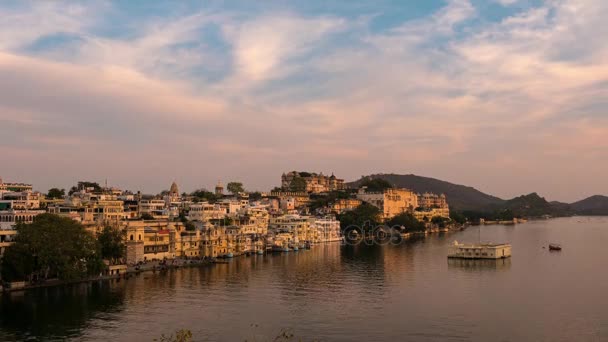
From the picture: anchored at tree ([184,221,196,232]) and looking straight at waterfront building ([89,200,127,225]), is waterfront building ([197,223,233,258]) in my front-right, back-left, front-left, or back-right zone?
back-left

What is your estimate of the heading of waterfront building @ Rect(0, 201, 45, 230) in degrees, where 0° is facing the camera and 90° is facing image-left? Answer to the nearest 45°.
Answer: approximately 315°

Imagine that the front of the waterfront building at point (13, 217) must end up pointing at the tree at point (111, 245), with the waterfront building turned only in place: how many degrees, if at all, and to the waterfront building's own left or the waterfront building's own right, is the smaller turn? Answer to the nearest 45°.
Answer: approximately 45° to the waterfront building's own left

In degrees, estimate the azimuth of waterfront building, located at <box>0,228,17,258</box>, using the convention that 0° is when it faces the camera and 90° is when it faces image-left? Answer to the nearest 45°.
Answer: approximately 315°

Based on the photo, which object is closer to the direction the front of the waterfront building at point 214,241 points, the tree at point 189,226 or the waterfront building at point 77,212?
the waterfront building

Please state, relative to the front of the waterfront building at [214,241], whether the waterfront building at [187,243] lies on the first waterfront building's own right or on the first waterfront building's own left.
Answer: on the first waterfront building's own right

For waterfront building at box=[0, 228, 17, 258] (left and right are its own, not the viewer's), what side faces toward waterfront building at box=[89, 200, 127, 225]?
left

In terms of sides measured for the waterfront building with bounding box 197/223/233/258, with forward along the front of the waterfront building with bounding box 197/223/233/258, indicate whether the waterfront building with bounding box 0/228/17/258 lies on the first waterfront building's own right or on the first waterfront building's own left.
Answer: on the first waterfront building's own right

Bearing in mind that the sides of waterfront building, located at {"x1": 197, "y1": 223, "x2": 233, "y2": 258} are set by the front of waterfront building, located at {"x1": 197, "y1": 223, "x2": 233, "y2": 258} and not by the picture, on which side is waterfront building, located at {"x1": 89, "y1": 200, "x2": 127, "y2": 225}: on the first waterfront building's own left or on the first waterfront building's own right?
on the first waterfront building's own right

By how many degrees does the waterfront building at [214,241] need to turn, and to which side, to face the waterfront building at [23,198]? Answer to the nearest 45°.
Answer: approximately 135° to its right
